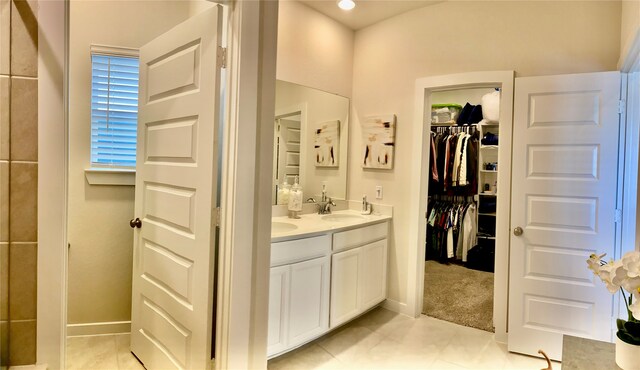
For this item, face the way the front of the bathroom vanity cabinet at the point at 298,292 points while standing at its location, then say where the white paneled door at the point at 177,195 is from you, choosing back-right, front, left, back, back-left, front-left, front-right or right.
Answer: right

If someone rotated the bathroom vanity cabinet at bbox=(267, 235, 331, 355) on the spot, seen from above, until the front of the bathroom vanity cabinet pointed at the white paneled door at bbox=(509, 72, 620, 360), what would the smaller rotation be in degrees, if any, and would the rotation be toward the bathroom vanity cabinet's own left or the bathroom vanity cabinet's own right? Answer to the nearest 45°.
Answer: approximately 45° to the bathroom vanity cabinet's own left

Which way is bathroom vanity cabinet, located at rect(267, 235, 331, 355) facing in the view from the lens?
facing the viewer and to the right of the viewer
